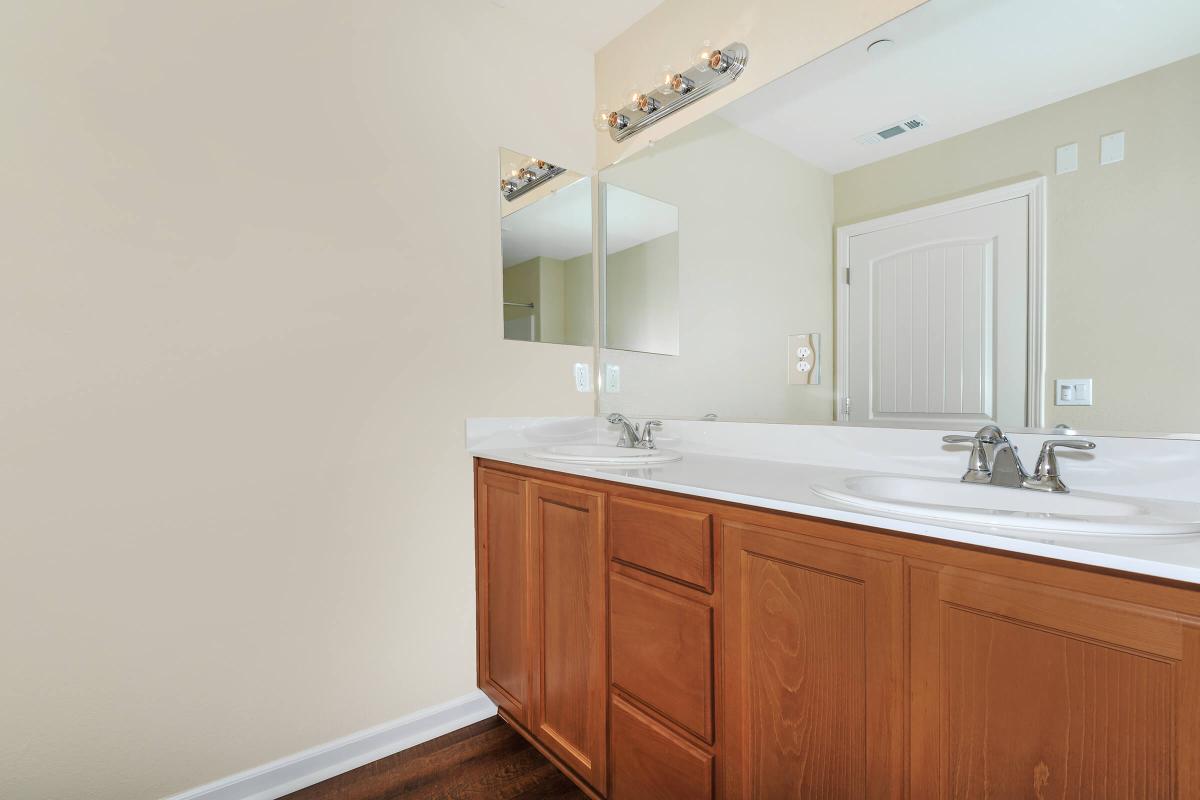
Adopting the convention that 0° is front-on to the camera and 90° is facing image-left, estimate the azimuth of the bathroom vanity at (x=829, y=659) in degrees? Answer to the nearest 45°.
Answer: approximately 45°
